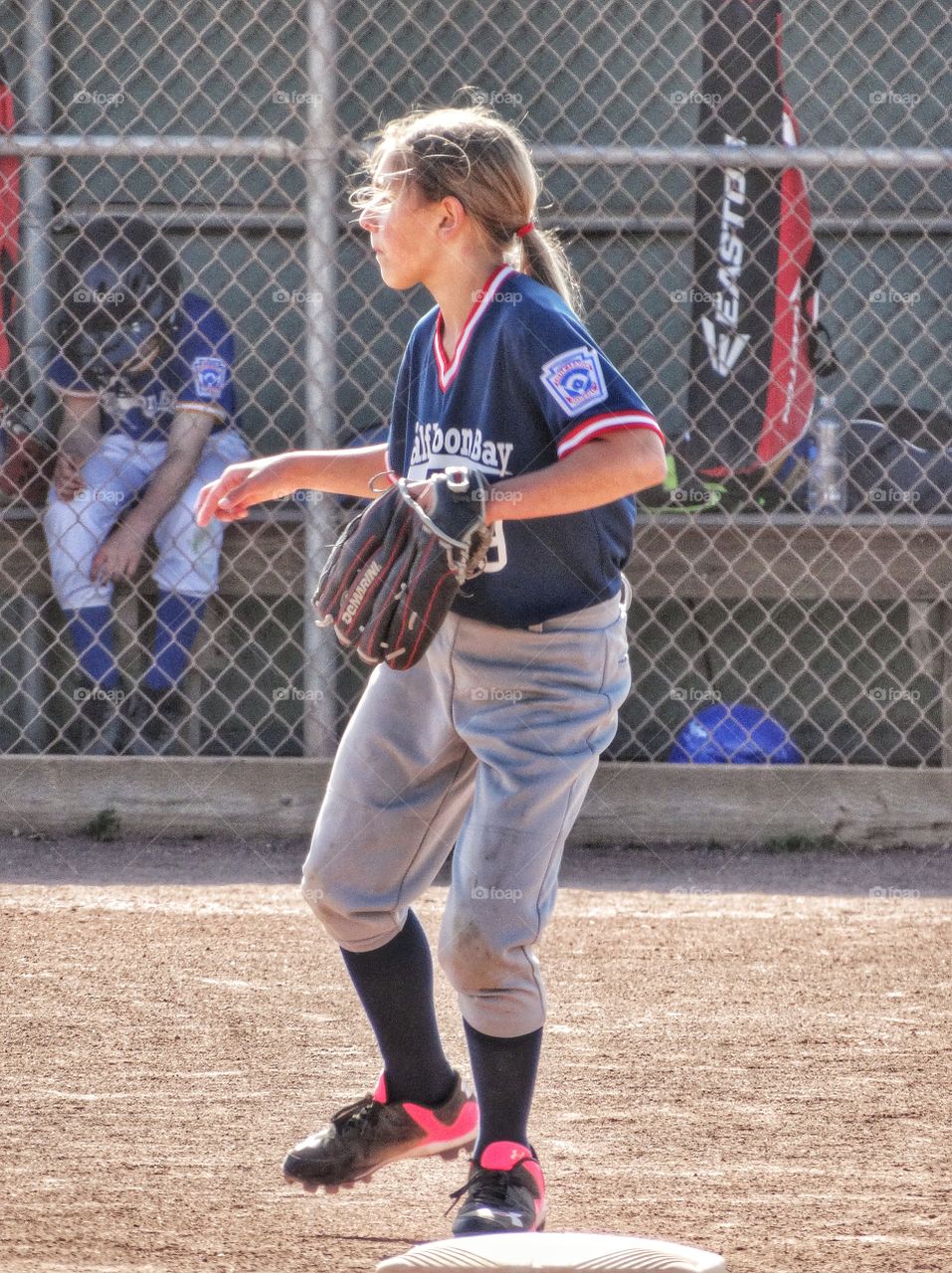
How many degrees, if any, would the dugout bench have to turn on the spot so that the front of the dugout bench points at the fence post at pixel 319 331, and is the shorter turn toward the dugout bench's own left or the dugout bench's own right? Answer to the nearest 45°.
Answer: approximately 90° to the dugout bench's own right

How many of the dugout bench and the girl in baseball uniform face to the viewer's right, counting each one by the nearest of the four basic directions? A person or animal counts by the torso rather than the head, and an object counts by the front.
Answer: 0

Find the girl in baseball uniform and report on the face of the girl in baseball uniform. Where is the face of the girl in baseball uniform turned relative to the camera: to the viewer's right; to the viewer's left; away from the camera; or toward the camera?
to the viewer's left

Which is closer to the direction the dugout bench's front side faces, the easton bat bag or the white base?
the white base

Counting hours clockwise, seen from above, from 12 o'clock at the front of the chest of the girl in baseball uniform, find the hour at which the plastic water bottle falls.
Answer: The plastic water bottle is roughly at 5 o'clock from the girl in baseball uniform.

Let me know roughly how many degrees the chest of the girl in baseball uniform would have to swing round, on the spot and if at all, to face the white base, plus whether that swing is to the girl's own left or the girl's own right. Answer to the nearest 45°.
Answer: approximately 45° to the girl's own left

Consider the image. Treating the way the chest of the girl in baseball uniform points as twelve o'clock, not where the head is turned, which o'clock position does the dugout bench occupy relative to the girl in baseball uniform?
The dugout bench is roughly at 5 o'clock from the girl in baseball uniform.

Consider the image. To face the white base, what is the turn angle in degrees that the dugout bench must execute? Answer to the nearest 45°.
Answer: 0° — it already faces it

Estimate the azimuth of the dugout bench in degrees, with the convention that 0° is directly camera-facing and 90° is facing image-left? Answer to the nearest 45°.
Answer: approximately 0°

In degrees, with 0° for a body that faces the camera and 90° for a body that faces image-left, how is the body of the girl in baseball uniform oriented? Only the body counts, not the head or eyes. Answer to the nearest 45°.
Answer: approximately 45°
